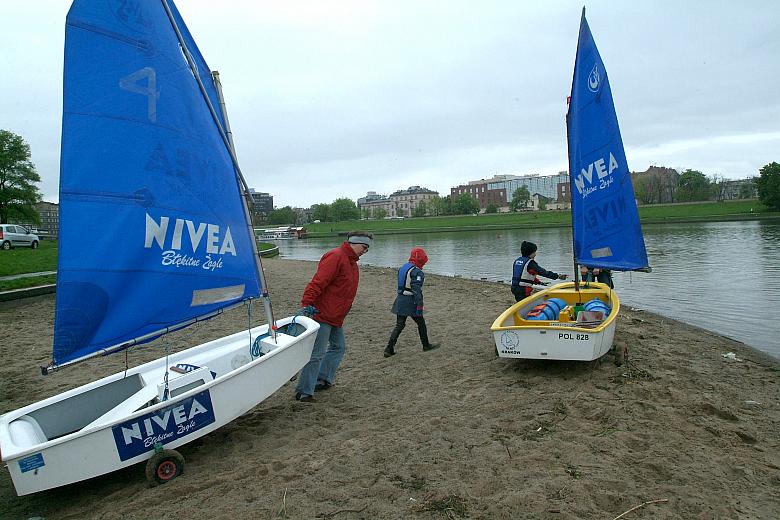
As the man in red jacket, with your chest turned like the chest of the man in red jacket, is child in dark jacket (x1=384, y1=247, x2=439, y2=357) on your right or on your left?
on your left

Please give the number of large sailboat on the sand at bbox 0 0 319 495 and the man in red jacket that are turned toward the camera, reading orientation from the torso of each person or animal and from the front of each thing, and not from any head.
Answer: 0

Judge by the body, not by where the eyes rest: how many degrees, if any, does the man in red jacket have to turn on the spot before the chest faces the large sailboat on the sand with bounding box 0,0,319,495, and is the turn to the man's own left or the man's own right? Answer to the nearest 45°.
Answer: approximately 135° to the man's own right

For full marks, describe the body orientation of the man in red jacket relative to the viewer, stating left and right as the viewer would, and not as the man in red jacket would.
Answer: facing to the right of the viewer

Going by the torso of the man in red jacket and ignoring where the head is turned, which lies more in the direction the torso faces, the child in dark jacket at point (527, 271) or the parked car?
the child in dark jacket

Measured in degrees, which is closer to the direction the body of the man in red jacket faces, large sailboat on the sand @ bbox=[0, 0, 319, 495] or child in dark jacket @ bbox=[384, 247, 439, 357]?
the child in dark jacket

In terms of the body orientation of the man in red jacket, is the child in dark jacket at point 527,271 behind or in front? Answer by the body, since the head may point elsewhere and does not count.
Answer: in front

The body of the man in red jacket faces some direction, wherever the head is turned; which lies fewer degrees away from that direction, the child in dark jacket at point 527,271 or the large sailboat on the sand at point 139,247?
the child in dark jacket
